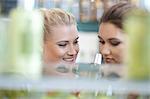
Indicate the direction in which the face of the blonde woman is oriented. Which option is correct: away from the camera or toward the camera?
toward the camera
